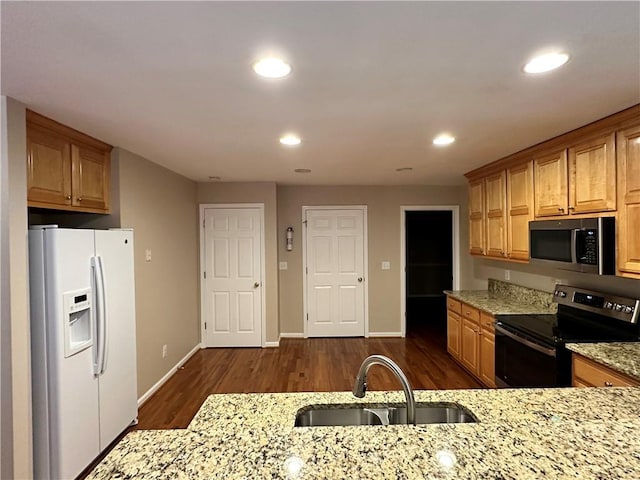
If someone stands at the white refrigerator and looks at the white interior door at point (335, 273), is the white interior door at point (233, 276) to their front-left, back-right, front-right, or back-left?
front-left

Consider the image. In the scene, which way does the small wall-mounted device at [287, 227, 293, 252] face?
toward the camera

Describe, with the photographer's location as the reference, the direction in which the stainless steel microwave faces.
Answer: facing the viewer and to the left of the viewer

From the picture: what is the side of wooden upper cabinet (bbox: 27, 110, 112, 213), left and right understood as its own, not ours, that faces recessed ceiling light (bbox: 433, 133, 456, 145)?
front

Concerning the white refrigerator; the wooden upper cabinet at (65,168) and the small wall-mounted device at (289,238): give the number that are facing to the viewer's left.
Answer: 0

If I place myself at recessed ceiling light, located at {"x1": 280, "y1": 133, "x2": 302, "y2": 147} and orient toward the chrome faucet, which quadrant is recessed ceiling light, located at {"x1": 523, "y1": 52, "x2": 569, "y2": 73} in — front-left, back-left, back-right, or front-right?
front-left

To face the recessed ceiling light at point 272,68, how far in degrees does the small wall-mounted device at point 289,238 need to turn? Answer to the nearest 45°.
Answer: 0° — it already faces it

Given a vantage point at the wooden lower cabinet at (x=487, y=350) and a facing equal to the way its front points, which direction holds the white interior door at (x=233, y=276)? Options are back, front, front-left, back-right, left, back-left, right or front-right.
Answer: front-right

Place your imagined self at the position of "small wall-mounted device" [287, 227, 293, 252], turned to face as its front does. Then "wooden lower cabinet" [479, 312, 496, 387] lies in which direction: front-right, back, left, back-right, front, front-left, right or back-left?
front-left

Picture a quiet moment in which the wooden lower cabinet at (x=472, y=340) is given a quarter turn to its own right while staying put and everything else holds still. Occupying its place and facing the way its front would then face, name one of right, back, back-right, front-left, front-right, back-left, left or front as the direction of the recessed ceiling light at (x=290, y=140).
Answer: left

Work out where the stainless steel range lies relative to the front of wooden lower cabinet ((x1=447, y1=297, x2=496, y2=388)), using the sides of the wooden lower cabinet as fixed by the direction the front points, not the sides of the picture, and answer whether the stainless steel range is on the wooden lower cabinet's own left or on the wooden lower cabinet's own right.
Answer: on the wooden lower cabinet's own left

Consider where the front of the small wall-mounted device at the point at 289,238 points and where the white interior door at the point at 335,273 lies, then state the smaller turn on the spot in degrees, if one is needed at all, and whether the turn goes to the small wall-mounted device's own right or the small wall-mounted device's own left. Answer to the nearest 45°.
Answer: approximately 90° to the small wall-mounted device's own left

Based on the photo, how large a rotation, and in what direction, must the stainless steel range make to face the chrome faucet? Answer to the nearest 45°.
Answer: approximately 45° to its left

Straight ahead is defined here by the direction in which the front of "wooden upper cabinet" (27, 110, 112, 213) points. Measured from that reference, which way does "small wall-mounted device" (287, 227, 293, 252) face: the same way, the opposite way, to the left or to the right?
to the right

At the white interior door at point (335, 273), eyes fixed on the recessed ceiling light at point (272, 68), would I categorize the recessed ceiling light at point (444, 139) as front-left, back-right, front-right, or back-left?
front-left
